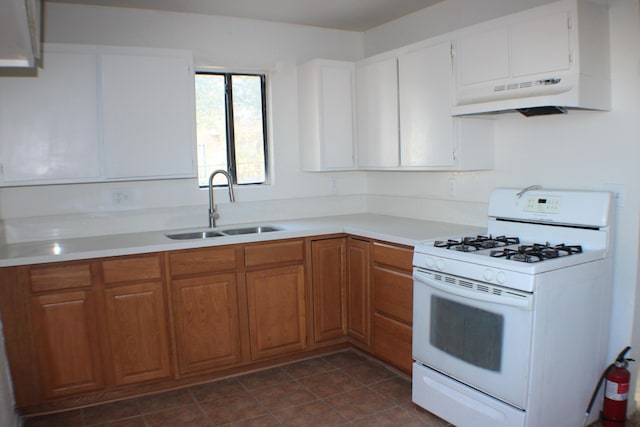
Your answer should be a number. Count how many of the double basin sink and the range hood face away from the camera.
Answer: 0

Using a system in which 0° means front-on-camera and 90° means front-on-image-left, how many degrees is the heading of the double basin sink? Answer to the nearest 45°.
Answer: approximately 315°

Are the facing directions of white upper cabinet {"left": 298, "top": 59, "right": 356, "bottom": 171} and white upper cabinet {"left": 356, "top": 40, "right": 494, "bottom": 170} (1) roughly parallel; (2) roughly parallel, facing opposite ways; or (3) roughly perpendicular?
roughly perpendicular

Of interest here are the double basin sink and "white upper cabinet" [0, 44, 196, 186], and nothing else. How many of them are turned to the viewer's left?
0

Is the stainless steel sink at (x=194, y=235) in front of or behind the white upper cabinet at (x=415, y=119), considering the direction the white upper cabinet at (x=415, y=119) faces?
in front

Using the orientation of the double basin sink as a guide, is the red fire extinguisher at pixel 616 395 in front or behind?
in front

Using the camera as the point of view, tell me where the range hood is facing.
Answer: facing the viewer and to the left of the viewer

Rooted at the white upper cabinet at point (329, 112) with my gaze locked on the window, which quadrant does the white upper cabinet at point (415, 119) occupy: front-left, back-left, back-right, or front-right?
back-left

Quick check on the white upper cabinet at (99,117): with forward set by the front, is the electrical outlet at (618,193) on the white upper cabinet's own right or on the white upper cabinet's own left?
on the white upper cabinet's own left

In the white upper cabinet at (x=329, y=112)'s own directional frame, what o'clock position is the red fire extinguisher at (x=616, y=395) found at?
The red fire extinguisher is roughly at 12 o'clock from the white upper cabinet.

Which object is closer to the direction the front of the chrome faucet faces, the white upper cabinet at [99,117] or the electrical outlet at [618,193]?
the electrical outlet

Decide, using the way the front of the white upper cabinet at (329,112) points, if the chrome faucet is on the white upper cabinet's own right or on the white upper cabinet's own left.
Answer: on the white upper cabinet's own right
